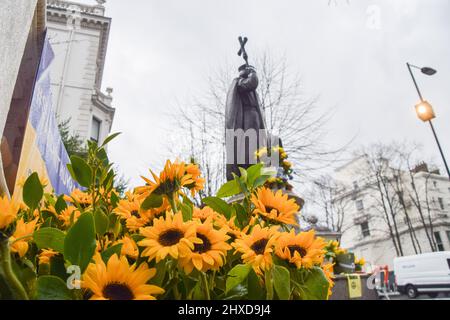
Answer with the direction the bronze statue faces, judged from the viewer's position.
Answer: facing the viewer and to the right of the viewer

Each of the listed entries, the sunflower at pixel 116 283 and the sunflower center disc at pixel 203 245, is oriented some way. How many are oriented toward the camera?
2

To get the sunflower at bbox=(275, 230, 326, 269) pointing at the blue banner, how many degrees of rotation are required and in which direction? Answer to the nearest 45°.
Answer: approximately 135° to its right

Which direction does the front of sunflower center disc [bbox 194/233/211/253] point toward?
toward the camera

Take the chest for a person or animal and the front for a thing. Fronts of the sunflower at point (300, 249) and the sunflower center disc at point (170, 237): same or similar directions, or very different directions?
same or similar directions

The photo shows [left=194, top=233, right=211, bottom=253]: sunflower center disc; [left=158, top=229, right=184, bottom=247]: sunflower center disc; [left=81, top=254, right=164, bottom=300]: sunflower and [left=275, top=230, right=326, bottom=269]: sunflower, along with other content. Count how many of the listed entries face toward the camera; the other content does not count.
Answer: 4

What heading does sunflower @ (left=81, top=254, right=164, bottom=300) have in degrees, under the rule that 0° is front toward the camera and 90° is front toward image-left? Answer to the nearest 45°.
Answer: approximately 0°

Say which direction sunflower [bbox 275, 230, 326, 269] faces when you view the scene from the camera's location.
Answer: facing the viewer
